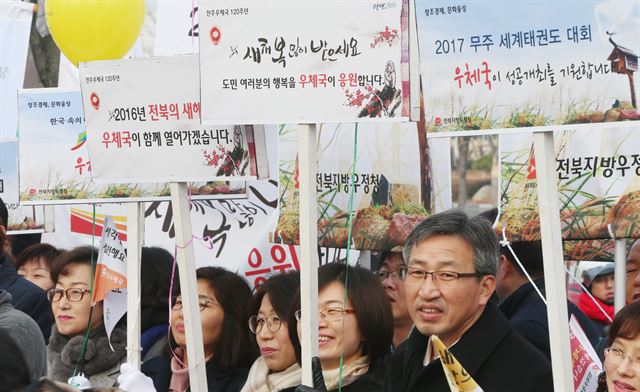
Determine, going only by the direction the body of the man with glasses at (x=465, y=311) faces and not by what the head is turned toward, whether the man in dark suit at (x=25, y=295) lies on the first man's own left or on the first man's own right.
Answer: on the first man's own right
